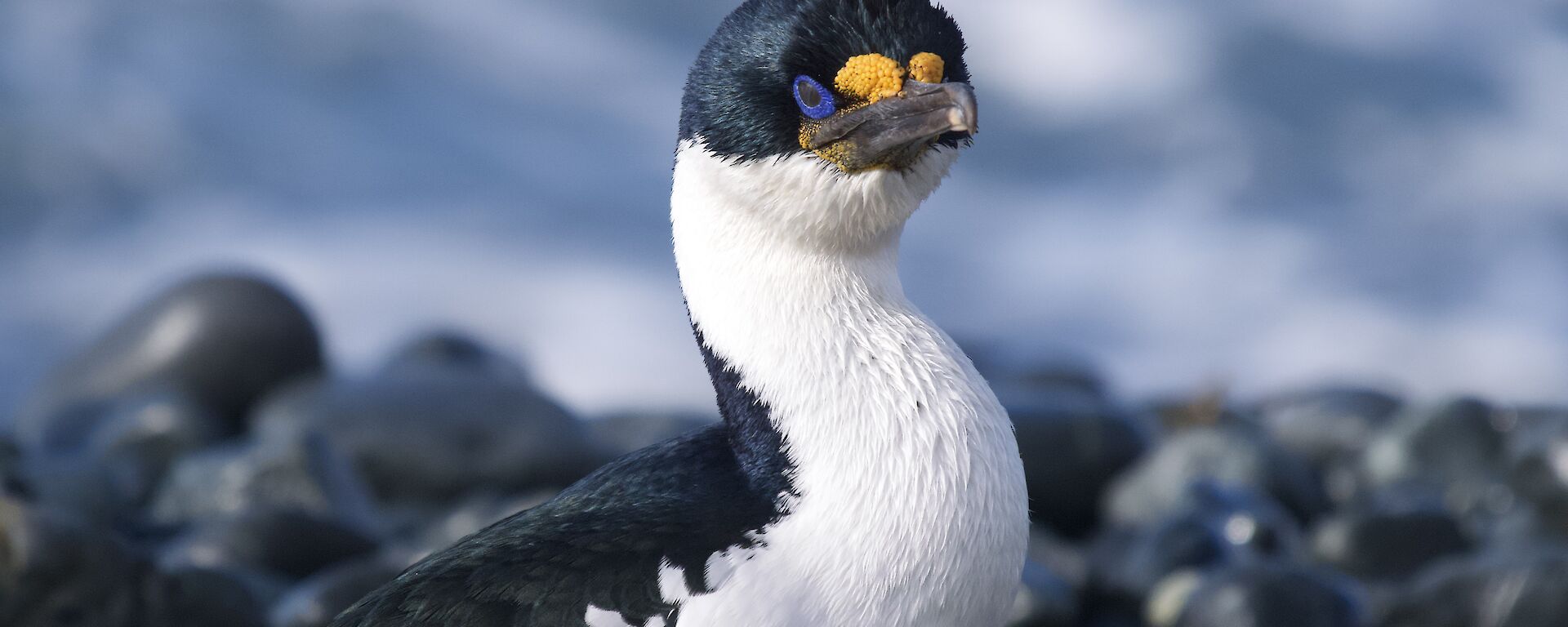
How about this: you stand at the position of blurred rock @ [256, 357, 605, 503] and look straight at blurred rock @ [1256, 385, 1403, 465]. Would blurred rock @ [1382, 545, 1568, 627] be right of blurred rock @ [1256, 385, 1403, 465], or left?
right

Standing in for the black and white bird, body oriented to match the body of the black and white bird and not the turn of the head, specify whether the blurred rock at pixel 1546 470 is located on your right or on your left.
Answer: on your left

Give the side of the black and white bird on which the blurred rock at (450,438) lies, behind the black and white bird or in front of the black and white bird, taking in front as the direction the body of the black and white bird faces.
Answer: behind

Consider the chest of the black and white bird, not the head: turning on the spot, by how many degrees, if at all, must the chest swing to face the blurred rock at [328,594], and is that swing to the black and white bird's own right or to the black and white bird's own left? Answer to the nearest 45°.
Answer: approximately 180°

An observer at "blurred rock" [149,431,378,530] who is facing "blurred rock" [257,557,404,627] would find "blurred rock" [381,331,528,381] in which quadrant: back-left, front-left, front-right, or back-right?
back-left

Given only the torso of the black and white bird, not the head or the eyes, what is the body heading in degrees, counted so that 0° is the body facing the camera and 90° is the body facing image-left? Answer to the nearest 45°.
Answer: approximately 315°

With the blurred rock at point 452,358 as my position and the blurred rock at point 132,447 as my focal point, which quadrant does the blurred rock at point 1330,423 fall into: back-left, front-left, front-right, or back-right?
back-left

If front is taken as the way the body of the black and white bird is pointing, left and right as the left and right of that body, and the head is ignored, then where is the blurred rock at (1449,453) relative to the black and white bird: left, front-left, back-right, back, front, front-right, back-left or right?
left

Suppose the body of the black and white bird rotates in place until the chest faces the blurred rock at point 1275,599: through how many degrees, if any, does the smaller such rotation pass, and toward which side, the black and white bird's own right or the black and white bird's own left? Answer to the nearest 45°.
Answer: approximately 90° to the black and white bird's own left

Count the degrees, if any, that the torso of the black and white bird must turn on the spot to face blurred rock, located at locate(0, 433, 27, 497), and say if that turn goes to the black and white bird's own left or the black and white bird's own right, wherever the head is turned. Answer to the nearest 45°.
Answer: approximately 180°
